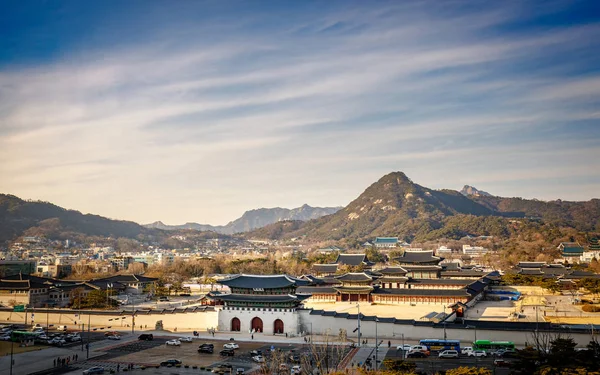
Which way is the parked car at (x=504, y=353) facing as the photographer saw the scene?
facing to the left of the viewer

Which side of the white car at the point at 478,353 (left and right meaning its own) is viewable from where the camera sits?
left

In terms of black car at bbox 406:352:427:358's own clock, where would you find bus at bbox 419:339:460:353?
The bus is roughly at 4 o'clock from the black car.

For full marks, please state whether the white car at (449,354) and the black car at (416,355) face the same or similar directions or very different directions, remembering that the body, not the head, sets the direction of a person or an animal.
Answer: same or similar directions

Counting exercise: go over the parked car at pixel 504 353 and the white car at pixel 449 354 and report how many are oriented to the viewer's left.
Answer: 2

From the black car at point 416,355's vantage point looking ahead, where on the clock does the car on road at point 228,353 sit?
The car on road is roughly at 12 o'clock from the black car.
